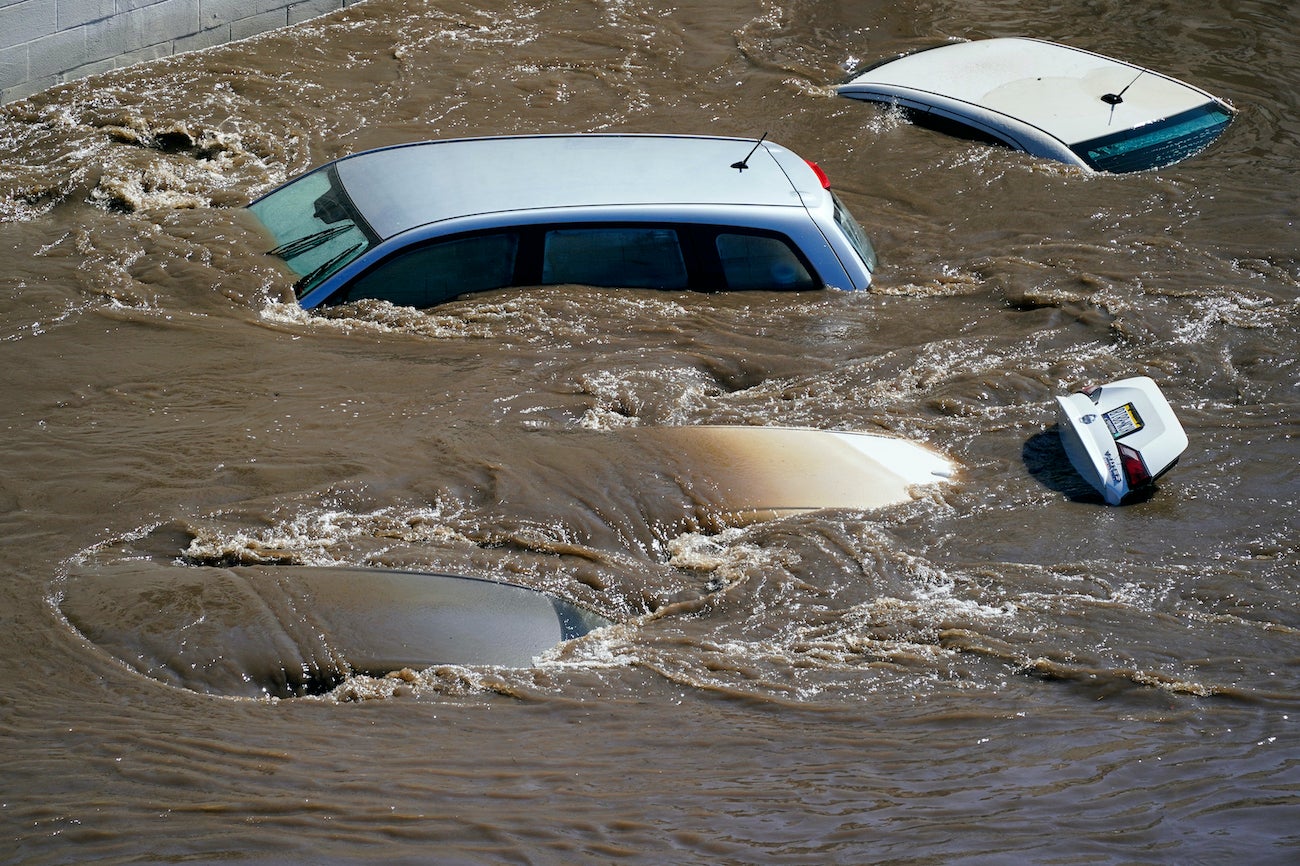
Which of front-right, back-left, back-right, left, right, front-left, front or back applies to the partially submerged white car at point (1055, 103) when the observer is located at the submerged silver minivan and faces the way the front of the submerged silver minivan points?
back-right

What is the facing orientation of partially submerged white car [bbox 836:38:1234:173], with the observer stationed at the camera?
facing away from the viewer and to the left of the viewer

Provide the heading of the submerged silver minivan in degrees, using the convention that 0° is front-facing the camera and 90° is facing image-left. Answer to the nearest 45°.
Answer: approximately 90°

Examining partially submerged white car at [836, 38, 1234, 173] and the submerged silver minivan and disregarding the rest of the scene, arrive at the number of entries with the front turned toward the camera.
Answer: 0

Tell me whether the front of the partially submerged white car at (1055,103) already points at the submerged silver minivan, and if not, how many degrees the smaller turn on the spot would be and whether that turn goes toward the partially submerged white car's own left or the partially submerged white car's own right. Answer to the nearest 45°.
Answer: approximately 90° to the partially submerged white car's own left
